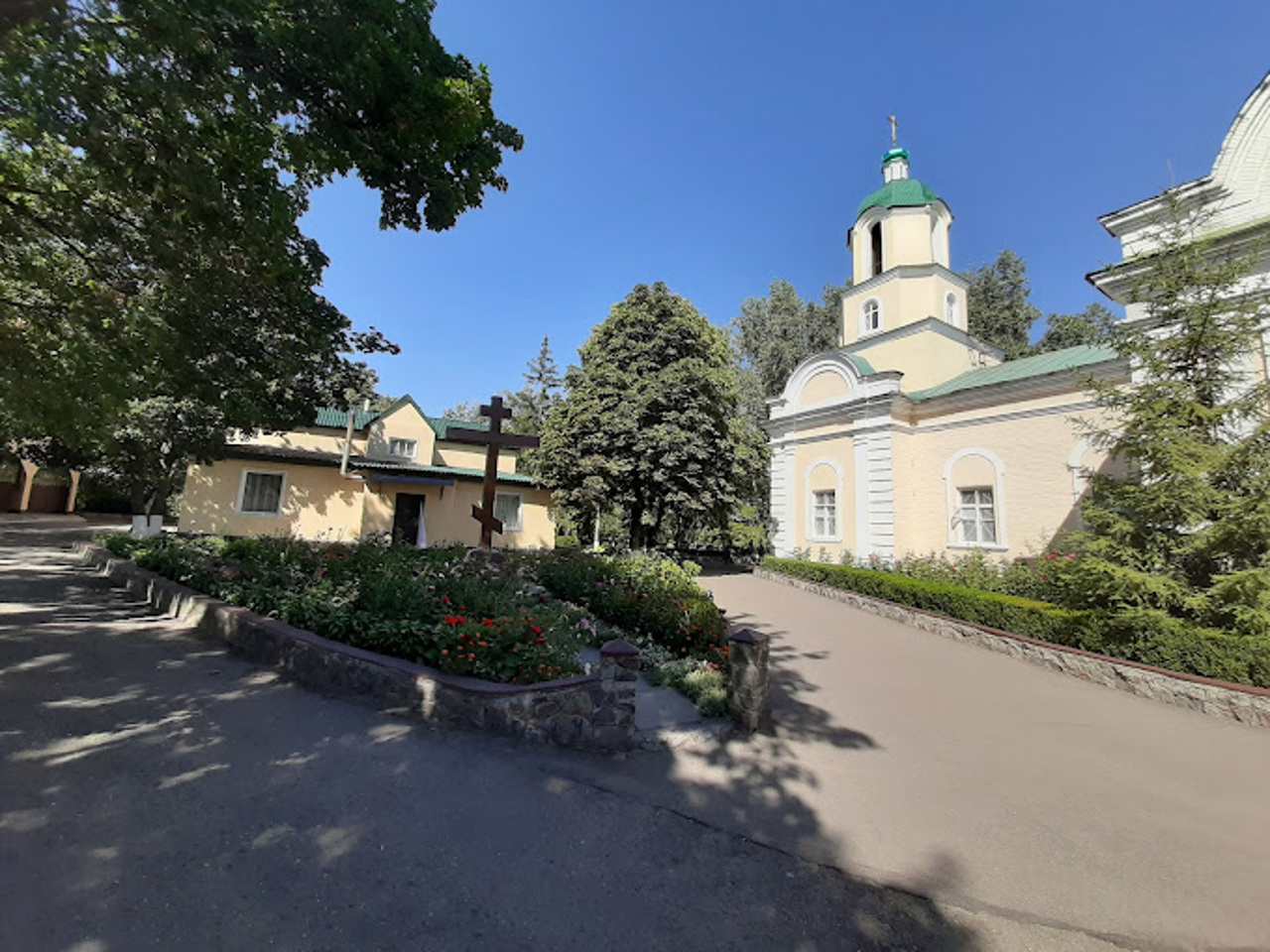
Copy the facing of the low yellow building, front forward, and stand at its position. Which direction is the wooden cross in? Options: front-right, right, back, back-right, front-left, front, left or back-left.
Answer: front

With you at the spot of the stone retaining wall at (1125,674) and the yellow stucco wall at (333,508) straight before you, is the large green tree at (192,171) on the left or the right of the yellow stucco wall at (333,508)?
left

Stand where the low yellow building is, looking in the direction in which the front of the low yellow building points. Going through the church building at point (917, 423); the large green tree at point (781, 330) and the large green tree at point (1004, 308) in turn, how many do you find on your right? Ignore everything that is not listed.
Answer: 0

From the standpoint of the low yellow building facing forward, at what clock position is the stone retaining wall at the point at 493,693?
The stone retaining wall is roughly at 12 o'clock from the low yellow building.

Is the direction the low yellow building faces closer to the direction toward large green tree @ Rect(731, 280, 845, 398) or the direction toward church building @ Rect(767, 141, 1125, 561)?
the church building

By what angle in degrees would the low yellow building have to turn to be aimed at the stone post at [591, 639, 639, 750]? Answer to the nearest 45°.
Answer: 0° — it already faces it

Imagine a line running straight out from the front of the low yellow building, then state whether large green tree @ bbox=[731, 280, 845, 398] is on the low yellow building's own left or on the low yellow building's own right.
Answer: on the low yellow building's own left

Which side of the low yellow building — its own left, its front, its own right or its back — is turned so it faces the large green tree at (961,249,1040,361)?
left

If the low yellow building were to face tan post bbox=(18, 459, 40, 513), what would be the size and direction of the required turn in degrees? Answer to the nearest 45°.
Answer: approximately 135° to its right

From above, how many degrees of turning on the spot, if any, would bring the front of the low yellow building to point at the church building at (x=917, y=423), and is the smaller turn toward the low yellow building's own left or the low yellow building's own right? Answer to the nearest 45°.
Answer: approximately 45° to the low yellow building's own left

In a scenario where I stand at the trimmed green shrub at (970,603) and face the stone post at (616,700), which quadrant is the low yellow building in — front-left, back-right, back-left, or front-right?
front-right

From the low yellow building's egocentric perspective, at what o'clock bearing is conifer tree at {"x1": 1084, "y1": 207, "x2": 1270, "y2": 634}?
The conifer tree is roughly at 11 o'clock from the low yellow building.

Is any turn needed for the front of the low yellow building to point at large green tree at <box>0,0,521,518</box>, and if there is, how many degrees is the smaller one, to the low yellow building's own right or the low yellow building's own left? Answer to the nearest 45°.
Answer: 0° — it already faces it

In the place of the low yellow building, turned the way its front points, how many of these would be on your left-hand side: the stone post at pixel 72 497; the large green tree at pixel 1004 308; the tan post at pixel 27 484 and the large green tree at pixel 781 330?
2

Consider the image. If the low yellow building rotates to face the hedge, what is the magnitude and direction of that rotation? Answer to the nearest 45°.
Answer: approximately 45° to its left

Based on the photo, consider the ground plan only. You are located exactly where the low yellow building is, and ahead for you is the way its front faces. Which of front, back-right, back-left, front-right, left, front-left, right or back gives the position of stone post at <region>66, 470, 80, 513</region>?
back-right
